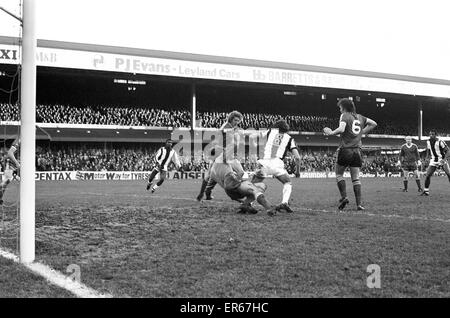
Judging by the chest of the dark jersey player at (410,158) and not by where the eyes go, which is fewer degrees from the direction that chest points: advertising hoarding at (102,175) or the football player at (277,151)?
the football player

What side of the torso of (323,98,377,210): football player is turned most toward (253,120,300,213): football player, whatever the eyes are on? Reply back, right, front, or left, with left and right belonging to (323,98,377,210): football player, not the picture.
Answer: left

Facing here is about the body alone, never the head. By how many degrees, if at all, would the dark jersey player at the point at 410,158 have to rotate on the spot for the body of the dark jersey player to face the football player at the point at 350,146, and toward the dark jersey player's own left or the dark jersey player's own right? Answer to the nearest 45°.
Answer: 0° — they already face them

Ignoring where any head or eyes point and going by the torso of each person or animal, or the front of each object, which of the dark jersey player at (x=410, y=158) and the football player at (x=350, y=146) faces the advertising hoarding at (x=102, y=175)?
the football player

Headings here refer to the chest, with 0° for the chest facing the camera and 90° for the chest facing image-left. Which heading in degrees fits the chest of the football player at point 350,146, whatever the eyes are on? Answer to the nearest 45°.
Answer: approximately 135°

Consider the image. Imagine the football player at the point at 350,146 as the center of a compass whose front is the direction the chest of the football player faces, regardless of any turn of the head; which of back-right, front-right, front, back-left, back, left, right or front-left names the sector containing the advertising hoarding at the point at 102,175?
front

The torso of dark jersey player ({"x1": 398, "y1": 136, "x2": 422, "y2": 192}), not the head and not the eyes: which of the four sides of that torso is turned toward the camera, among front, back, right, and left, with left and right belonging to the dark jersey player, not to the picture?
front

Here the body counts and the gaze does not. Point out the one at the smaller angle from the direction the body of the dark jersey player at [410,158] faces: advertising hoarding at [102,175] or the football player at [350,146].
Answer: the football player

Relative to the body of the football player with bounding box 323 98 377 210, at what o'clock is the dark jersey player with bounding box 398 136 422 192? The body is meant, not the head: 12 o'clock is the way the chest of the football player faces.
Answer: The dark jersey player is roughly at 2 o'clock from the football player.

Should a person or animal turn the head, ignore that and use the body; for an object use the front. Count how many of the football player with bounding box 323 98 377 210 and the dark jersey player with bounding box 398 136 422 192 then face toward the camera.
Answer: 1

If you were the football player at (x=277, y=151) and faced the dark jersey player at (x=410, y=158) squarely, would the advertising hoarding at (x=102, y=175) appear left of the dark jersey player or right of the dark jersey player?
left
